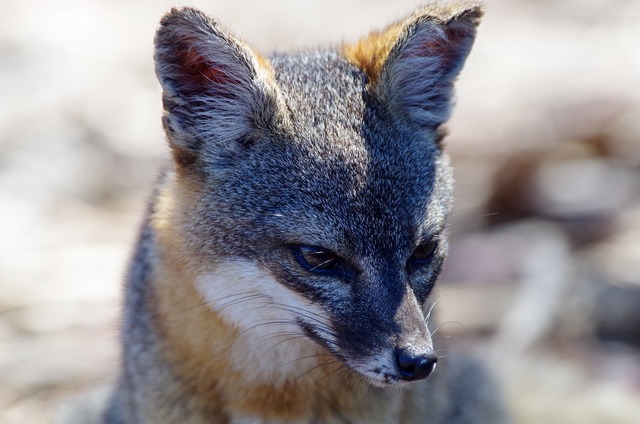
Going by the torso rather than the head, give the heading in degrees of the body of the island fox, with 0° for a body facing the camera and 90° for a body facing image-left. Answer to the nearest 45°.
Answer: approximately 315°
